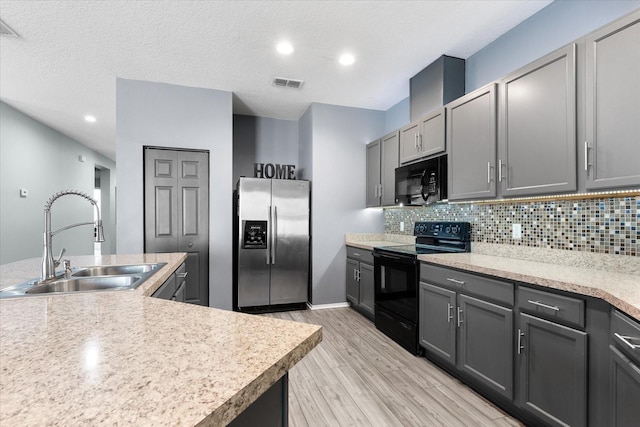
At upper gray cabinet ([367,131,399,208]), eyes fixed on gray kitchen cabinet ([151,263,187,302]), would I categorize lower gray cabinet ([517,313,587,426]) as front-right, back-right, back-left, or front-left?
front-left

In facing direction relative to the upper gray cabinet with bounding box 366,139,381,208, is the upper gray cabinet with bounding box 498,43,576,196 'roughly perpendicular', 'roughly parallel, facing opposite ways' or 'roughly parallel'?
roughly parallel

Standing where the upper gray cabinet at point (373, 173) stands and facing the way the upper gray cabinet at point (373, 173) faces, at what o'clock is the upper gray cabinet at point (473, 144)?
the upper gray cabinet at point (473, 144) is roughly at 8 o'clock from the upper gray cabinet at point (373, 173).

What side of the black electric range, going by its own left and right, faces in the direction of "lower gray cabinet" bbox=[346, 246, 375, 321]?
right

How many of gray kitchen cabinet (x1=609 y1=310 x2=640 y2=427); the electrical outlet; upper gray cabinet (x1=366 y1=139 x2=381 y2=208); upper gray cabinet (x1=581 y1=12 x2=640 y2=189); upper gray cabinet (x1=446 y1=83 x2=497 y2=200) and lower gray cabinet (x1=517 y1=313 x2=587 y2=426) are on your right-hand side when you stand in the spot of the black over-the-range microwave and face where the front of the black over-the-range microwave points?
1

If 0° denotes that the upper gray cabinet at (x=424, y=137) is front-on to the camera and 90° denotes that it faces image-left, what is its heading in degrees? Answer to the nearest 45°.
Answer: approximately 45°

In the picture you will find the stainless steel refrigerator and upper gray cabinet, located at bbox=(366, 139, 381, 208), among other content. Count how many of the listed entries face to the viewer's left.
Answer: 1

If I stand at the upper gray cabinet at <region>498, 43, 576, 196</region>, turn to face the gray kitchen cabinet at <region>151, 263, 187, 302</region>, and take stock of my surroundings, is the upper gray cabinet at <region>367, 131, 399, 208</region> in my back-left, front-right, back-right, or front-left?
front-right

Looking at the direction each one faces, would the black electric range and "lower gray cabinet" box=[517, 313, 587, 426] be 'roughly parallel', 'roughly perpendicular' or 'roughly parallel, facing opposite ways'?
roughly parallel

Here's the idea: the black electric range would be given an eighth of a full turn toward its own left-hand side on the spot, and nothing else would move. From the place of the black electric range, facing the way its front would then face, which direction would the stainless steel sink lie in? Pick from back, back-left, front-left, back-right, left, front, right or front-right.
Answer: front-right
